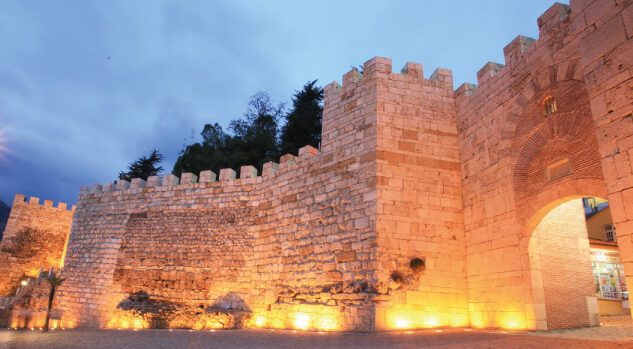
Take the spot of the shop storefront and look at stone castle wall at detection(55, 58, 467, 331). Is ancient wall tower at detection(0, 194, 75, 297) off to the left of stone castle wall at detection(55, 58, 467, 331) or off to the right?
right

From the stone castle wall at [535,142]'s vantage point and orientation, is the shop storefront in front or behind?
behind

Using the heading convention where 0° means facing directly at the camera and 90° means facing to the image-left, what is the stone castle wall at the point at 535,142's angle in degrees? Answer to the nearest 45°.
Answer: approximately 45°

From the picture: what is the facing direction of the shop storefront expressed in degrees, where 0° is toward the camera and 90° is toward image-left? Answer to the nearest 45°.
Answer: approximately 45°

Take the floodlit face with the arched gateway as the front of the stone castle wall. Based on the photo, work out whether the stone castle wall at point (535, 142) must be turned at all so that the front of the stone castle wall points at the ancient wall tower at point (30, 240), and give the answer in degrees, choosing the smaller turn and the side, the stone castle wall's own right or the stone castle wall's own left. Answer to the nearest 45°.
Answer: approximately 45° to the stone castle wall's own right

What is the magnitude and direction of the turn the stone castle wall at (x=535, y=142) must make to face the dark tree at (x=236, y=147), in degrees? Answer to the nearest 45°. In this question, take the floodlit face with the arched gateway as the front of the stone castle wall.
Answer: approximately 90° to its right

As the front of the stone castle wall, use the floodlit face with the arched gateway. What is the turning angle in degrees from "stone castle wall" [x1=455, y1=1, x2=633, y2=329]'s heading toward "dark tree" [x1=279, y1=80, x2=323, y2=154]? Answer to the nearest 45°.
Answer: approximately 90° to its right
